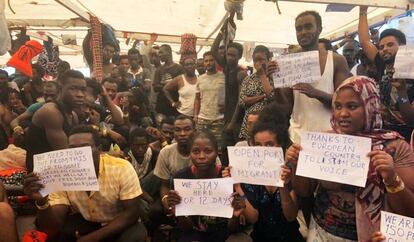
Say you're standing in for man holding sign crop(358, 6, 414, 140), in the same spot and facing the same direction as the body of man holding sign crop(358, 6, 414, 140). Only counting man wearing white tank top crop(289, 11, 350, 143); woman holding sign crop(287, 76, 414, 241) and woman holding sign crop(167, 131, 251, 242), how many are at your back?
0

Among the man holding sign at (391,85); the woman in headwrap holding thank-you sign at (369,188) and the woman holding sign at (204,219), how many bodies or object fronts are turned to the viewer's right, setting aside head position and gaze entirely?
0

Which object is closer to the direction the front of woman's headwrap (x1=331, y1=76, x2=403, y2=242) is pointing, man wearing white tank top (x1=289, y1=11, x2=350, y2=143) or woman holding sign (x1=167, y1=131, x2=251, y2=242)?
the woman holding sign

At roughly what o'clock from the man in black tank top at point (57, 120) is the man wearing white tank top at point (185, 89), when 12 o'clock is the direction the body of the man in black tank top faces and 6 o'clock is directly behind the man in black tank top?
The man wearing white tank top is roughly at 9 o'clock from the man in black tank top.

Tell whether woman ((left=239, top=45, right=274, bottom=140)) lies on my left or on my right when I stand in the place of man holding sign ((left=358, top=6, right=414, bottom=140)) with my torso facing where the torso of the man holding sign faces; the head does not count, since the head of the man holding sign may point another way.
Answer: on my right

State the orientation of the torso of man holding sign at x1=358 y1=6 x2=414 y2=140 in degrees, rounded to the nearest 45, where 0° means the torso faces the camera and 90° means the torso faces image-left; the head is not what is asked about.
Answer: approximately 45°

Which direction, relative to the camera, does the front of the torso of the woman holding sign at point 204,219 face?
toward the camera

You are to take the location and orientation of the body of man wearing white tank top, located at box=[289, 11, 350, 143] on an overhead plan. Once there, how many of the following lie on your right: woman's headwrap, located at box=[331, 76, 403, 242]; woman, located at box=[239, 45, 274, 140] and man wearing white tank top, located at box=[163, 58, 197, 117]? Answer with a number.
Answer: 2

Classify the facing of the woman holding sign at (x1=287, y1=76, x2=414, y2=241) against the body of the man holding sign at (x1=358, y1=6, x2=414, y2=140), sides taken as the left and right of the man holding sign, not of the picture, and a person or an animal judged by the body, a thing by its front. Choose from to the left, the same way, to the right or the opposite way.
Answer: the same way

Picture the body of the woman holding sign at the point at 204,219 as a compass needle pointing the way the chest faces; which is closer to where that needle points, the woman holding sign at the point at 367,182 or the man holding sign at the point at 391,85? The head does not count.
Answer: the woman holding sign

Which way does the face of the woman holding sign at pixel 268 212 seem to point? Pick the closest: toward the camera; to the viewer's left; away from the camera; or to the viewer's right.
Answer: toward the camera

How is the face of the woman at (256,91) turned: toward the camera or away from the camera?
toward the camera

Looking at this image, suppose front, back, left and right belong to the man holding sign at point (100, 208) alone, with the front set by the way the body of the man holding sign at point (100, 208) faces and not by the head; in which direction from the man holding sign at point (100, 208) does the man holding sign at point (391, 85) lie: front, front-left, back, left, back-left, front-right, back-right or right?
back-left

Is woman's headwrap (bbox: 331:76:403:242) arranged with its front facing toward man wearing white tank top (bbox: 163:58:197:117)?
no

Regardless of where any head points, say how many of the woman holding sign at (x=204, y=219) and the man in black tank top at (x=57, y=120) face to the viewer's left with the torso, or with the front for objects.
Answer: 0

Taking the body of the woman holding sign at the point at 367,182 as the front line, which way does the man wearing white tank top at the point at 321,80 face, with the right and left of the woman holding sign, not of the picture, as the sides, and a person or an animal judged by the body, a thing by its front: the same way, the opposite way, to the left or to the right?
the same way

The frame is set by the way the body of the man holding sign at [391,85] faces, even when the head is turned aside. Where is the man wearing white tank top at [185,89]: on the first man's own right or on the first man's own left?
on the first man's own right
